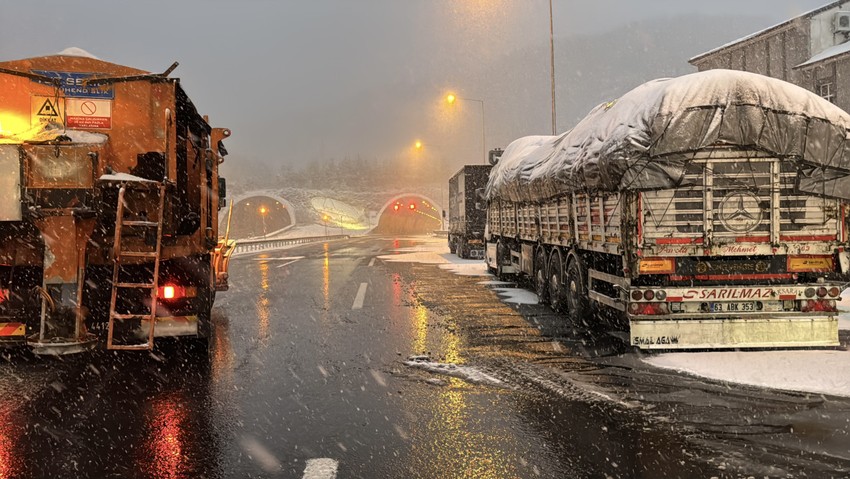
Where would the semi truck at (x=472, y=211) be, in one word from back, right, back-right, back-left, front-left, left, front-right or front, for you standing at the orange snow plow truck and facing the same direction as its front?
front-right

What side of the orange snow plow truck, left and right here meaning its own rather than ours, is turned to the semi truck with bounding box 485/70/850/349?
right

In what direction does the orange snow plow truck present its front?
away from the camera

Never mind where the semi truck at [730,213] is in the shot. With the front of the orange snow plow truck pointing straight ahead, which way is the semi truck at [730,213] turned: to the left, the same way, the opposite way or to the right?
the same way

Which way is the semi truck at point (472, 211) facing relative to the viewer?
away from the camera

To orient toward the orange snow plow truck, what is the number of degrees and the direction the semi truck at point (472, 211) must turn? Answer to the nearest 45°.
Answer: approximately 180°

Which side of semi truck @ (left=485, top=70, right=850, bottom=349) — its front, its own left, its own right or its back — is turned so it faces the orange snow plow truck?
left

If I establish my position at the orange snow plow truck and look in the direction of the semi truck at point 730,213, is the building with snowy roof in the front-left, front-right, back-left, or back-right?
front-left

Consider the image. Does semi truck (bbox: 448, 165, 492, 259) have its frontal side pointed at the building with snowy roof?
no

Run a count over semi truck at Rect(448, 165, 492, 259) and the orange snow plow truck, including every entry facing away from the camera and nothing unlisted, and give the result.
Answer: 2

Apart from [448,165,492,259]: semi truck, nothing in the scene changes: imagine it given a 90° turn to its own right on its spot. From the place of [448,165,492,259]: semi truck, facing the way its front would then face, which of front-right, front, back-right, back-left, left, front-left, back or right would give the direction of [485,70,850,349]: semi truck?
right

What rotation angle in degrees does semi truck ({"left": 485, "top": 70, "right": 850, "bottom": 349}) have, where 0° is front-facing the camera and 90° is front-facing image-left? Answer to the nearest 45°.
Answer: approximately 135°

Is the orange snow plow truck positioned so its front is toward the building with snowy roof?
no
